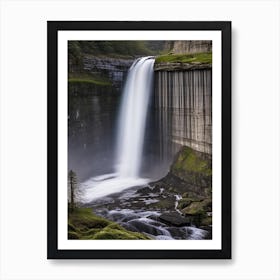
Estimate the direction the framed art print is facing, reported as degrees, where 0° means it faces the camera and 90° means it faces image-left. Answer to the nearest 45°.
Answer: approximately 0°
